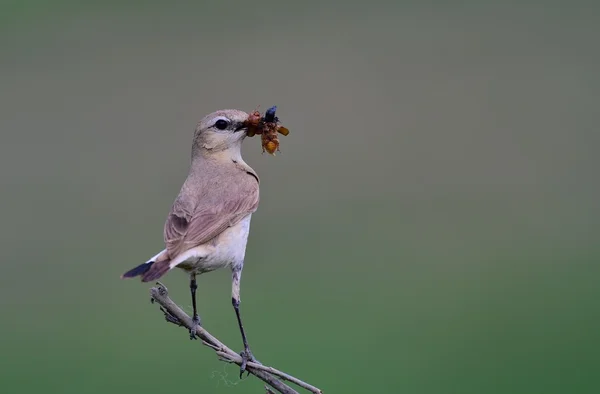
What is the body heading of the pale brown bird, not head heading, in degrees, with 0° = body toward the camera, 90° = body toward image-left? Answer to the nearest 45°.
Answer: approximately 225°
